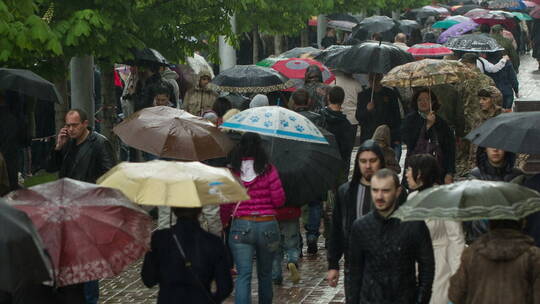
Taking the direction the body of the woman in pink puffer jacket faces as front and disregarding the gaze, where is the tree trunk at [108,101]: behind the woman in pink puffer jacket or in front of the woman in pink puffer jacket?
in front

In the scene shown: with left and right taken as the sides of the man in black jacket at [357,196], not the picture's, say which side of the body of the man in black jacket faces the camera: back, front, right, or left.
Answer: front

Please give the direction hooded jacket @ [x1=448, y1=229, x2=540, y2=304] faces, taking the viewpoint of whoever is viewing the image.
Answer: facing away from the viewer

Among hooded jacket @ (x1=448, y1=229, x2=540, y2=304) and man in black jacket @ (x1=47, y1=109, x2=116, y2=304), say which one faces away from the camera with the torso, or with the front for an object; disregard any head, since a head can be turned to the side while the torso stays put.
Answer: the hooded jacket

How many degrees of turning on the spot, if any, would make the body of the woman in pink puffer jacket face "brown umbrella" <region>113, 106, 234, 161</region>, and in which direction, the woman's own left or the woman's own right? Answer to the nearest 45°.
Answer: approximately 45° to the woman's own left

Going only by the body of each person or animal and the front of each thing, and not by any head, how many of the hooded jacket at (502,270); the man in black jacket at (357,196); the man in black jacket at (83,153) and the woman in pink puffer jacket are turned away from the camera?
2

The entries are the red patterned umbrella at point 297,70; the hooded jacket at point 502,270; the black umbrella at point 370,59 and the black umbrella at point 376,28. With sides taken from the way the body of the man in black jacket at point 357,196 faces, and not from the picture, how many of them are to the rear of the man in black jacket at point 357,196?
3

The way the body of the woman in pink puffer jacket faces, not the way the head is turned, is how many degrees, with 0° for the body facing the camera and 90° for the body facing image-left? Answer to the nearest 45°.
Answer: approximately 180°

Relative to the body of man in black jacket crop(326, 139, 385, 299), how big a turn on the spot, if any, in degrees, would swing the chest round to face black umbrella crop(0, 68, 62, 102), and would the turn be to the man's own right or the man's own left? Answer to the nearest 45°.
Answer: approximately 135° to the man's own right

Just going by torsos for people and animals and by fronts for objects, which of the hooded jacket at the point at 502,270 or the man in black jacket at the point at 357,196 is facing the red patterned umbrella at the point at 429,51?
the hooded jacket

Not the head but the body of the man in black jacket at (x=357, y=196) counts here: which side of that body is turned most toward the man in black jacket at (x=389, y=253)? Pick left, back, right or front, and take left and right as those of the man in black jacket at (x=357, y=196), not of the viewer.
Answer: front

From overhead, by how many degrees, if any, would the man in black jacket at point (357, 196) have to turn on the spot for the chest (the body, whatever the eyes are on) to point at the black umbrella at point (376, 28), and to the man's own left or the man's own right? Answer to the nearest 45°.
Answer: approximately 180°

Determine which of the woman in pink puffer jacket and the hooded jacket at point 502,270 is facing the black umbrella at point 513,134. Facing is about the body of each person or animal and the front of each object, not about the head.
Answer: the hooded jacket

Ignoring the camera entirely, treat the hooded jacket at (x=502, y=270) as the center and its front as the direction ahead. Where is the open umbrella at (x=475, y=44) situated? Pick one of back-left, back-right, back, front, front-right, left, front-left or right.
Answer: front

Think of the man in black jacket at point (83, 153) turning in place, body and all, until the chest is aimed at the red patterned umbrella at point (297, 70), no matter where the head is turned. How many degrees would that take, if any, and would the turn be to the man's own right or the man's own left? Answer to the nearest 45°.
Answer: approximately 180°

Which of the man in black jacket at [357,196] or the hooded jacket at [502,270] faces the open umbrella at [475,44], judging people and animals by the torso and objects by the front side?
the hooded jacket
